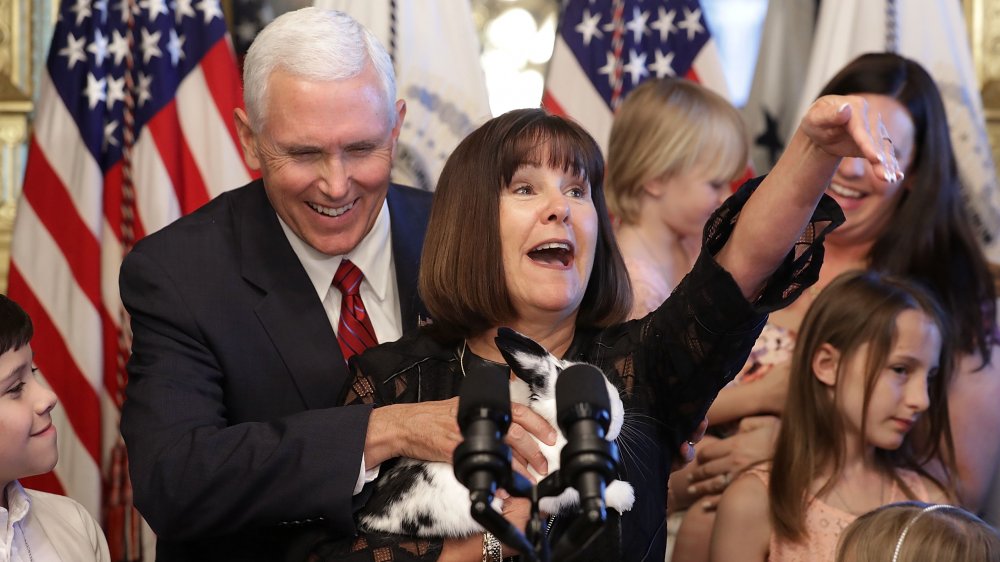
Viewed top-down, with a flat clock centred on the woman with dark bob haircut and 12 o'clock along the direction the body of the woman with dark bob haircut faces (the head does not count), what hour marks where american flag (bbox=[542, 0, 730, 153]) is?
The american flag is roughly at 6 o'clock from the woman with dark bob haircut.

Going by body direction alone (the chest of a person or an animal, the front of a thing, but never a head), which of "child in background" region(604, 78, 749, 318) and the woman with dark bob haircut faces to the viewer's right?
the child in background

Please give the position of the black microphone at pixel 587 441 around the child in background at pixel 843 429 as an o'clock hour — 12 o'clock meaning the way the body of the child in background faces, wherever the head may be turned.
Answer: The black microphone is roughly at 2 o'clock from the child in background.

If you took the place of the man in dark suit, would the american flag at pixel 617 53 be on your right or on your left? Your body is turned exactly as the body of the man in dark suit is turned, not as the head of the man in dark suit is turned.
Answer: on your left

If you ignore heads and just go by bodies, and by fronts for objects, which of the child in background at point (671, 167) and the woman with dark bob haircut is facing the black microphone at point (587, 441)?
the woman with dark bob haircut

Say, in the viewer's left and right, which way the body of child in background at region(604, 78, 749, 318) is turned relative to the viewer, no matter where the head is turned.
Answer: facing to the right of the viewer

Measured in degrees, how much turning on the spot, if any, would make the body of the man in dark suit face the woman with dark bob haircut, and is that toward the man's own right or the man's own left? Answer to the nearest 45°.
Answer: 0° — they already face them

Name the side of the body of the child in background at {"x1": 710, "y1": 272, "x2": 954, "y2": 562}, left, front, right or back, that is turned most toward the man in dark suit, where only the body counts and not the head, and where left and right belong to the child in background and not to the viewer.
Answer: right

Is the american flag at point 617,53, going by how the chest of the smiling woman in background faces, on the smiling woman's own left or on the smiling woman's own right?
on the smiling woman's own right

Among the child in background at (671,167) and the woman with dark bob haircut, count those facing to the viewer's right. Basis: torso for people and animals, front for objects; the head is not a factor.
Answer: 1

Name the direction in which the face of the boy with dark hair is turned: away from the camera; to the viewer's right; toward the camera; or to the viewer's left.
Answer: to the viewer's right
